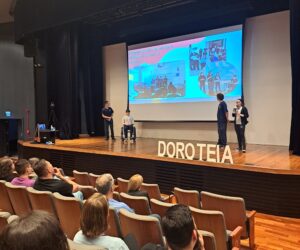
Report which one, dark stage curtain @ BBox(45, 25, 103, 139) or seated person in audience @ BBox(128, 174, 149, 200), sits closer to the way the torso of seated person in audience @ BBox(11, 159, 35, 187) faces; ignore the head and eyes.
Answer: the dark stage curtain

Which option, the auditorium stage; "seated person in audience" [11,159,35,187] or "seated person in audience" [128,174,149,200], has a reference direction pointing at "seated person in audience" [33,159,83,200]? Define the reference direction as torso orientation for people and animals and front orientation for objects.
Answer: the auditorium stage

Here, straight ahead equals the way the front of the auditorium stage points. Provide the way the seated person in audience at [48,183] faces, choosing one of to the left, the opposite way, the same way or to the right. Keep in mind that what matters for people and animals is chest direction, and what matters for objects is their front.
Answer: the opposite way

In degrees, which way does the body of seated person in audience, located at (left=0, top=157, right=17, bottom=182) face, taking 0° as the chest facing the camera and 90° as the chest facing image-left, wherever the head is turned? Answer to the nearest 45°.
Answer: approximately 225°

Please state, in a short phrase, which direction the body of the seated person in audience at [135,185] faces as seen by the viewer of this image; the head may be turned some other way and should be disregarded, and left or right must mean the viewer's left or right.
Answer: facing away from the viewer and to the right of the viewer

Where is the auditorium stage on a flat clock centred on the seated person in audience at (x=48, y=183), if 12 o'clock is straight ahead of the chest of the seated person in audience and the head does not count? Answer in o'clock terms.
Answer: The auditorium stage is roughly at 1 o'clock from the seated person in audience.

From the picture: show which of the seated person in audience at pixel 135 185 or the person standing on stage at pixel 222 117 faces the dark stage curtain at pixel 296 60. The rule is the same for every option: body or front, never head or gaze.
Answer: the seated person in audience

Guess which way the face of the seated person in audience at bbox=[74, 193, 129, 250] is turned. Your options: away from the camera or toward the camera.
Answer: away from the camera

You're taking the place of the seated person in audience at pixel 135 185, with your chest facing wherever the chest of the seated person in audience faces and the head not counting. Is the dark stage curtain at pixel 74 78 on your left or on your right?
on your left
